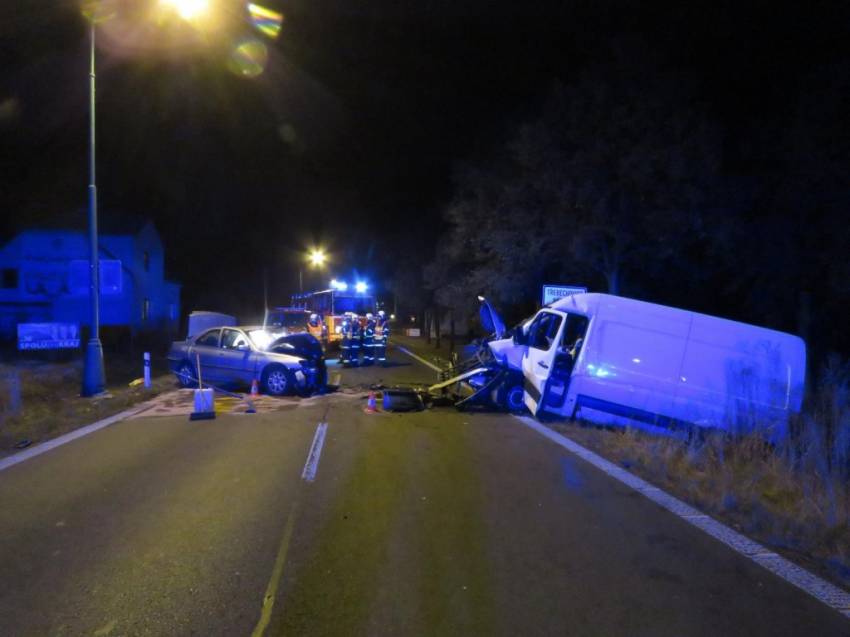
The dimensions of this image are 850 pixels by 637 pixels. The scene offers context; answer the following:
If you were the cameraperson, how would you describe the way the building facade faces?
facing the viewer

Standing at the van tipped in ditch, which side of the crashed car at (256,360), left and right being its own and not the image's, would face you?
front

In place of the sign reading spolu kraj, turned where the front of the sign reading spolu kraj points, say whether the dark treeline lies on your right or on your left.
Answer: on your left

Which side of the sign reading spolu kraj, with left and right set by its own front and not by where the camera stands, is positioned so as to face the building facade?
back

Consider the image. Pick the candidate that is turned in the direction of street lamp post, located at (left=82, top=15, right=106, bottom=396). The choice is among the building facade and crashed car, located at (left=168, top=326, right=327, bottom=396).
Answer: the building facade

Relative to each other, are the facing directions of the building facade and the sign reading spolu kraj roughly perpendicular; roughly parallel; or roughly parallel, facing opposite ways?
roughly parallel

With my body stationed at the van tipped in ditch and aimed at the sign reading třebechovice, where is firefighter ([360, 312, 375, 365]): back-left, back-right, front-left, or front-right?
front-left

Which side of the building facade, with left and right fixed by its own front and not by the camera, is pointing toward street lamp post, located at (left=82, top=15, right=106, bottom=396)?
front

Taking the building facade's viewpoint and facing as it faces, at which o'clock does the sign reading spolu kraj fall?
The sign reading spolu kraj is roughly at 12 o'clock from the building facade.

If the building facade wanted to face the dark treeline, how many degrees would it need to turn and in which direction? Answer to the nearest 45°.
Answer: approximately 45° to its left

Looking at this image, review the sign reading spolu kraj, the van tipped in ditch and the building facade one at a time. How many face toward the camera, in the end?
2

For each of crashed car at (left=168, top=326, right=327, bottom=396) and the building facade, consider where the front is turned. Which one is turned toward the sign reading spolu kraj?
the building facade

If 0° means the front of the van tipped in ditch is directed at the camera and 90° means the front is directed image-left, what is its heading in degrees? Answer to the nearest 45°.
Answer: approximately 90°

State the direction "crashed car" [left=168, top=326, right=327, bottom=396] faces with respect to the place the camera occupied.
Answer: facing the viewer and to the right of the viewer
